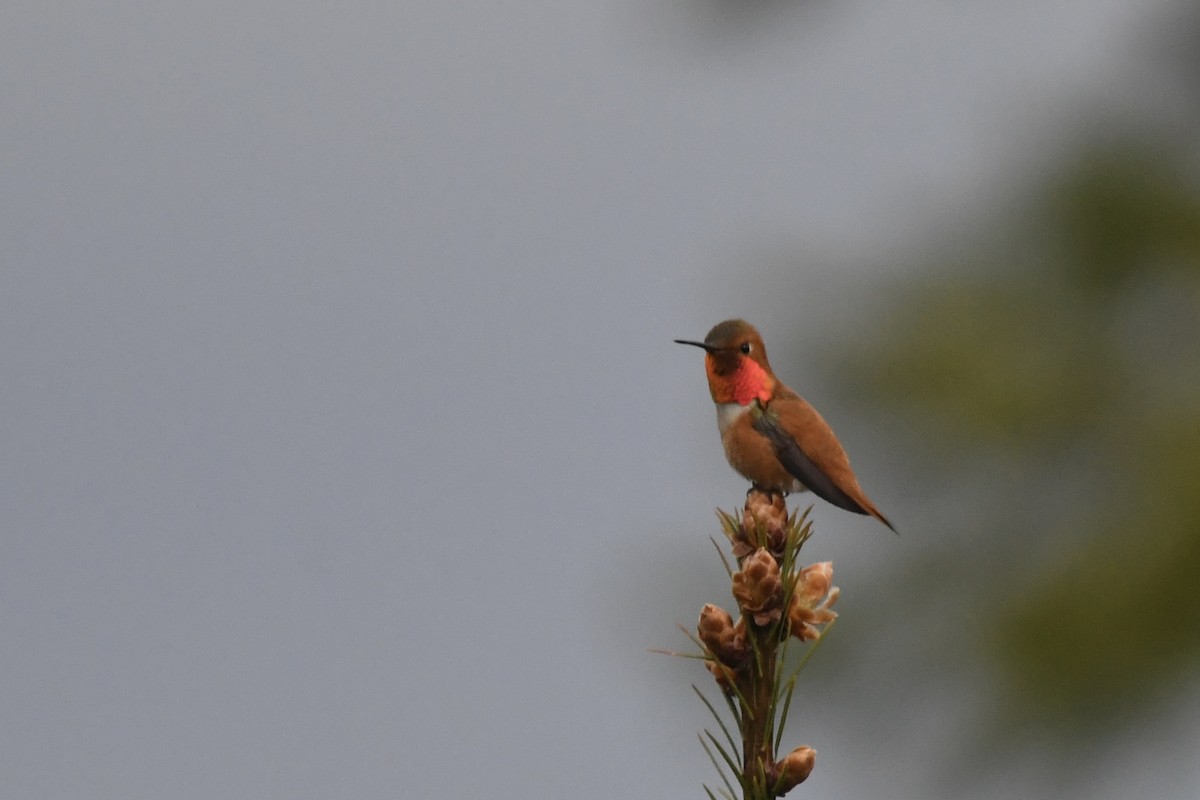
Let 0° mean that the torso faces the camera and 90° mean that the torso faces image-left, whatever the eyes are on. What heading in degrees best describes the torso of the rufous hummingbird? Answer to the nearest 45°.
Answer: approximately 90°
